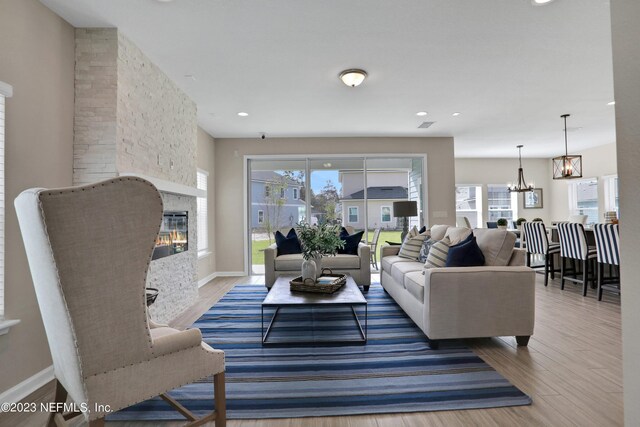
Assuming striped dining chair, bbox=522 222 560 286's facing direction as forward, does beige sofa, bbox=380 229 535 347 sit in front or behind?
behind

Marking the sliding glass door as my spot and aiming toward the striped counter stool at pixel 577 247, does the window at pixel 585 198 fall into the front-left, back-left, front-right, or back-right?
front-left

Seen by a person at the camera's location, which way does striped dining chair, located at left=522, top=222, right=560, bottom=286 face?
facing away from the viewer and to the right of the viewer

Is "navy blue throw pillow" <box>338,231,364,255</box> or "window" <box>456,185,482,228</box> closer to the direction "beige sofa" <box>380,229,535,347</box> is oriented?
the navy blue throw pillow

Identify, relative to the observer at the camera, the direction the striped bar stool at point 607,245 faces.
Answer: facing away from the viewer and to the right of the viewer

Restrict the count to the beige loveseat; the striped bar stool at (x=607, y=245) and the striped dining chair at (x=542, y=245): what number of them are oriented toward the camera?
1

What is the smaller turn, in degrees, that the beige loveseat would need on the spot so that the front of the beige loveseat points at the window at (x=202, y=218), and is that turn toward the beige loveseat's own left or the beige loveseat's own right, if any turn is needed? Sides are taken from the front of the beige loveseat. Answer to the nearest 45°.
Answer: approximately 135° to the beige loveseat's own right

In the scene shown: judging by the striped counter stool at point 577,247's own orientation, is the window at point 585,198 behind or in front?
in front

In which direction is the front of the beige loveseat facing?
toward the camera

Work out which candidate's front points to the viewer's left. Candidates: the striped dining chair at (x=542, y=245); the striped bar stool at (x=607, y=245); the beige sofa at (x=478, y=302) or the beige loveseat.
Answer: the beige sofa

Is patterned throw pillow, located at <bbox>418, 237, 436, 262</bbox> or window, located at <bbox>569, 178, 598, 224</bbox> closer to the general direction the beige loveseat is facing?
the patterned throw pillow

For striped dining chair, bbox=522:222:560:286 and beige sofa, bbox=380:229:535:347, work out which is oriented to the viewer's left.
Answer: the beige sofa

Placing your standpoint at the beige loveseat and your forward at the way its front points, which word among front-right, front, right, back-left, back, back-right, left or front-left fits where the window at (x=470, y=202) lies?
back-left

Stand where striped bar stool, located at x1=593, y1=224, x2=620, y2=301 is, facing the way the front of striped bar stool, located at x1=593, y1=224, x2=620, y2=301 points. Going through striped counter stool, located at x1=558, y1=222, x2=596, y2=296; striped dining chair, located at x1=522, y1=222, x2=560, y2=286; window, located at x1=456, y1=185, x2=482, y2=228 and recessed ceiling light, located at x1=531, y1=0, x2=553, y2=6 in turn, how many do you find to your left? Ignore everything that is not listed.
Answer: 3

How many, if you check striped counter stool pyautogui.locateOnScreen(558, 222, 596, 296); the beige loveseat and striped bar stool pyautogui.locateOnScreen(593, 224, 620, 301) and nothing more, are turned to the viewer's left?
0

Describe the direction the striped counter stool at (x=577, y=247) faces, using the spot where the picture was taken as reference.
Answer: facing away from the viewer and to the right of the viewer

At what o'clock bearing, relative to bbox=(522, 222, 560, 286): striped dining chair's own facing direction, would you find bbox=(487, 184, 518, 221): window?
The window is roughly at 10 o'clock from the striped dining chair.

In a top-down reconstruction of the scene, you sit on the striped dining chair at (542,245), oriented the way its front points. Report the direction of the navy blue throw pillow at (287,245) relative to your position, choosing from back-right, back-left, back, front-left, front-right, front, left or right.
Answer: back

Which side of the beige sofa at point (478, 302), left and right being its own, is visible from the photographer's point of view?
left
